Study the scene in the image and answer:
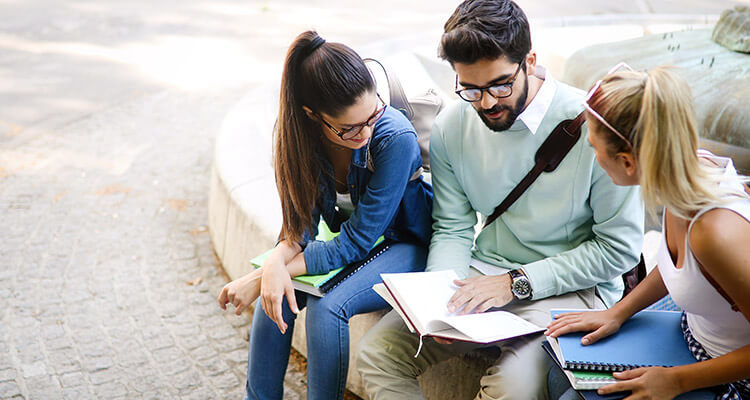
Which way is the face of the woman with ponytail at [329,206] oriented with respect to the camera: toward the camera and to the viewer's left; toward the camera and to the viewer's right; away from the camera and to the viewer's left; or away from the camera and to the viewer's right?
toward the camera and to the viewer's right

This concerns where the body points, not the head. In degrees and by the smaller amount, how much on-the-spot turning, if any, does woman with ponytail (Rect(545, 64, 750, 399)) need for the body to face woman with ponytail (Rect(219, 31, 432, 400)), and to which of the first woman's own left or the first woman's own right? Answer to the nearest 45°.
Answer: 0° — they already face them

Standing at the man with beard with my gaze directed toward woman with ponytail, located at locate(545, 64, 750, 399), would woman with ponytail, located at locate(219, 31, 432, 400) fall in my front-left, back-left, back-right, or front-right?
back-right

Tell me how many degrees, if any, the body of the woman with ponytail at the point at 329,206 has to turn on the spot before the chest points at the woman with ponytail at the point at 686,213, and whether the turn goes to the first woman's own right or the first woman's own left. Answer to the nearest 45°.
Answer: approximately 90° to the first woman's own left

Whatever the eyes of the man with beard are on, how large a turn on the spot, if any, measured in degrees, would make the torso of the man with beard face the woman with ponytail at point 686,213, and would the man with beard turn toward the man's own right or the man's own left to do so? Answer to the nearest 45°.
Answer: approximately 90° to the man's own left

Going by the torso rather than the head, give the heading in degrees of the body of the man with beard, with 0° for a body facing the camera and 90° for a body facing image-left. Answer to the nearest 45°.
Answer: approximately 45°

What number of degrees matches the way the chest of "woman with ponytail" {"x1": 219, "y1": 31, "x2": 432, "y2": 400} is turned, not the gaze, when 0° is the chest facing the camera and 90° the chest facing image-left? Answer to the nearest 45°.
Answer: approximately 45°

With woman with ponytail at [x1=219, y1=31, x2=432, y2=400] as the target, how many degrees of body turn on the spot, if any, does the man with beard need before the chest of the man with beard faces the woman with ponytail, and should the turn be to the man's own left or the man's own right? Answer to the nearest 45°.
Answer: approximately 45° to the man's own right

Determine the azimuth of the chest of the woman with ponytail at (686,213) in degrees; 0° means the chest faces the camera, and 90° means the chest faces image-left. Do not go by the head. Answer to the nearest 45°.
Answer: approximately 90°
